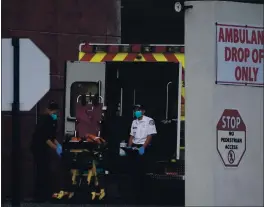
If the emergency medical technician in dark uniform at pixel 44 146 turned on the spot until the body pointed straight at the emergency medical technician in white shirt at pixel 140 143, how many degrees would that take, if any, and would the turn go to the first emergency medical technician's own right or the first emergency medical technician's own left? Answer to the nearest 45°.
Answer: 0° — they already face them

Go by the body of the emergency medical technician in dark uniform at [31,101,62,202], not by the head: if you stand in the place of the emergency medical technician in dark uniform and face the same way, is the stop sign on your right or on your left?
on your right

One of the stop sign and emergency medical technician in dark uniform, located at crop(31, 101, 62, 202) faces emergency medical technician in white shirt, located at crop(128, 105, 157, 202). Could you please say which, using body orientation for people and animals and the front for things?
emergency medical technician in dark uniform, located at crop(31, 101, 62, 202)

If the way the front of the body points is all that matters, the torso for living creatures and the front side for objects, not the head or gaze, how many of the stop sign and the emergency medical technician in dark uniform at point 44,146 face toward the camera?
1

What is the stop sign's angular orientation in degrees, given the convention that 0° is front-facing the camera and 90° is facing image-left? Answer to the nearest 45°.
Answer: approximately 0°

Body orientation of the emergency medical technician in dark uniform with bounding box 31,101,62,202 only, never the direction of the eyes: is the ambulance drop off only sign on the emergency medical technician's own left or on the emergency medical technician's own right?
on the emergency medical technician's own right

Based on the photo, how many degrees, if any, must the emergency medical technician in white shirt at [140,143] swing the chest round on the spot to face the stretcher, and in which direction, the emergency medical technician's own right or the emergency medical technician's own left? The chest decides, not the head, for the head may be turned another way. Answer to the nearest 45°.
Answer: approximately 45° to the emergency medical technician's own right

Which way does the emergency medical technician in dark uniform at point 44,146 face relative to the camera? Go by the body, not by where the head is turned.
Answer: to the viewer's right

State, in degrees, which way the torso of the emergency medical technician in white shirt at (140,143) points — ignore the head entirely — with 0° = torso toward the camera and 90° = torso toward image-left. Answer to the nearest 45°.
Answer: approximately 45°

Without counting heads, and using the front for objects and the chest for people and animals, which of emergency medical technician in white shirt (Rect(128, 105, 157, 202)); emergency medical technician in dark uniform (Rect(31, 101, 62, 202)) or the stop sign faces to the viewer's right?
emergency medical technician in dark uniform (Rect(31, 101, 62, 202))

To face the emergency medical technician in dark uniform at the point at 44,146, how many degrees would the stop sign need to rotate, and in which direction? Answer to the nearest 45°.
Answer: approximately 135° to its right
